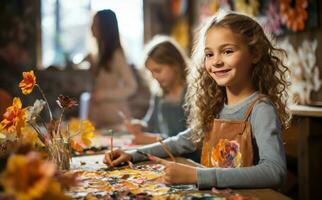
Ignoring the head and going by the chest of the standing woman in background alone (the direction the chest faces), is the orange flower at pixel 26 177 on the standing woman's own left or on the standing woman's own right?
on the standing woman's own left

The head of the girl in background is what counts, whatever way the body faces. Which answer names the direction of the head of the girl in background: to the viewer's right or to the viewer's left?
to the viewer's left

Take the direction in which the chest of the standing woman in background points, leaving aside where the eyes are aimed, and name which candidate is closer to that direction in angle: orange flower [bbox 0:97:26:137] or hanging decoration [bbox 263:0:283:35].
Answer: the orange flower

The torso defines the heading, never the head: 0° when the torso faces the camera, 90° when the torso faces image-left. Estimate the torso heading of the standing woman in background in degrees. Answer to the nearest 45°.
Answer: approximately 90°

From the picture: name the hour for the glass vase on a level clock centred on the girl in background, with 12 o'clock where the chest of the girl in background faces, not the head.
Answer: The glass vase is roughly at 11 o'clock from the girl in background.

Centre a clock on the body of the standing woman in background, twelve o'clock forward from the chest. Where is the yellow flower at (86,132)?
The yellow flower is roughly at 9 o'clock from the standing woman in background.
